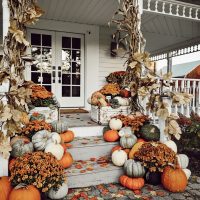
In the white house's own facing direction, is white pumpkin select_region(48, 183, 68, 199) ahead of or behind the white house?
ahead

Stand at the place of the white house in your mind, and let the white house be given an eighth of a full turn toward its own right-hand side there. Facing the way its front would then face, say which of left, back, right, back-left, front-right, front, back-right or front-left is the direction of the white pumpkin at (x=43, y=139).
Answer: front-left

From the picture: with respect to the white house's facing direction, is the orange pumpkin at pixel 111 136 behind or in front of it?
in front

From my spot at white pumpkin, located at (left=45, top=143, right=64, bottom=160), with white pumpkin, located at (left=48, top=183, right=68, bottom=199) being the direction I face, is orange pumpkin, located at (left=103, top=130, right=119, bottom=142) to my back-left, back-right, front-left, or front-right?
back-left

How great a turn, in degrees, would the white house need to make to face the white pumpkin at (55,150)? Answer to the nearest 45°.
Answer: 0° — it already faces it

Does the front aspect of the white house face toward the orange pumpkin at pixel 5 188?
yes

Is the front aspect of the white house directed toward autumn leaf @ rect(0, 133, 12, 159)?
yes

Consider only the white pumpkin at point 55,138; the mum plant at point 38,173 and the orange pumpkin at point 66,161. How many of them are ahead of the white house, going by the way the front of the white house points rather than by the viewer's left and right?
3

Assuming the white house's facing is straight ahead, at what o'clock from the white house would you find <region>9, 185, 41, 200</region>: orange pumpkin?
The orange pumpkin is roughly at 12 o'clock from the white house.

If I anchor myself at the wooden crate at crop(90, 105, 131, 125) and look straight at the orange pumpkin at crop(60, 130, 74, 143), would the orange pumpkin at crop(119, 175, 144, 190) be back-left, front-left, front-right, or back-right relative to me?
front-left

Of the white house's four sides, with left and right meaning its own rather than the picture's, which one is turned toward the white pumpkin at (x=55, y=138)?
front

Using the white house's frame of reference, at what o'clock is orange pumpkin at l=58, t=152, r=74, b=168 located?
The orange pumpkin is roughly at 12 o'clock from the white house.

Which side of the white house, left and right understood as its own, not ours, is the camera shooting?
front
